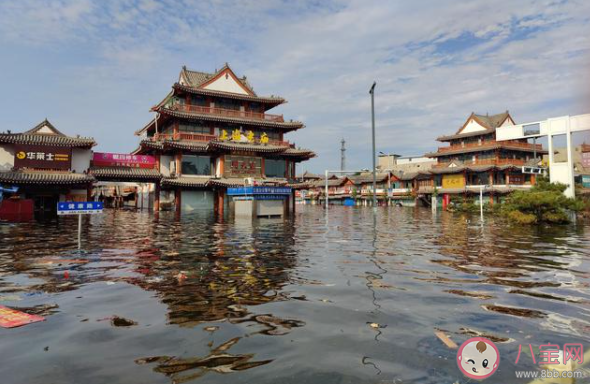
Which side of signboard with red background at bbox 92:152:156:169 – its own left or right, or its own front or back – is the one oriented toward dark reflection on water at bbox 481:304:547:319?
front

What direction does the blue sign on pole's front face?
toward the camera

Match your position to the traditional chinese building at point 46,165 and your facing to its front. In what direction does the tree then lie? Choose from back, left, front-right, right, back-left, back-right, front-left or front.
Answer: front-left

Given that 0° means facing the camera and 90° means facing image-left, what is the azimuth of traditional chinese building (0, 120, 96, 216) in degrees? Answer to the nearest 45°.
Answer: approximately 0°

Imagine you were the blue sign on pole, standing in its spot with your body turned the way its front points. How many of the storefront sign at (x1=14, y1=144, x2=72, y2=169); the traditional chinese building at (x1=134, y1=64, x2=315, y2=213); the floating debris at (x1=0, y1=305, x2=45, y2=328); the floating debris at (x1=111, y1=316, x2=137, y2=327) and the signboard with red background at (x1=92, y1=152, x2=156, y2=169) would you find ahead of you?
2

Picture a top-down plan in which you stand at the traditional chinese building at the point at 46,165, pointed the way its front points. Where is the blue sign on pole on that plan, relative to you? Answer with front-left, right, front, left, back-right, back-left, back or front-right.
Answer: front

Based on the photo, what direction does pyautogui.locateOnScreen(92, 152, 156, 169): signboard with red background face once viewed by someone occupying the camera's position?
facing the viewer

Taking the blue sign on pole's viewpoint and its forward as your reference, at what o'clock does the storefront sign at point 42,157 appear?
The storefront sign is roughly at 6 o'clock from the blue sign on pole.

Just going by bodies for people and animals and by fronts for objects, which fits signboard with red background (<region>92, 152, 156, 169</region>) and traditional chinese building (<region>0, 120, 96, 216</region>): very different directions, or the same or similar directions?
same or similar directions

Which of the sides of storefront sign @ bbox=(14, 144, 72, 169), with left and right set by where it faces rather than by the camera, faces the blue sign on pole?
front

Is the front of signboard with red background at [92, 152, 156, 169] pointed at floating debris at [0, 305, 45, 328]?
yes

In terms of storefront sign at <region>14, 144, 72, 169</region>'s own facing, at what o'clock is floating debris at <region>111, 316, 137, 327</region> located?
The floating debris is roughly at 12 o'clock from the storefront sign.

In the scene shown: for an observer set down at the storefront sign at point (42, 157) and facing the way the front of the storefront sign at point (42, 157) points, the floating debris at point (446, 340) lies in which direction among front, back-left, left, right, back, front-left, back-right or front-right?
front

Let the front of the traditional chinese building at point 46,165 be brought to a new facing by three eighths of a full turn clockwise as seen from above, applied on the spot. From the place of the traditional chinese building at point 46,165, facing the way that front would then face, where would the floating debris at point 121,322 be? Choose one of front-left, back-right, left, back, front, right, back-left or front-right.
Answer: back-left

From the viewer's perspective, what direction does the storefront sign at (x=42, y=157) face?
toward the camera

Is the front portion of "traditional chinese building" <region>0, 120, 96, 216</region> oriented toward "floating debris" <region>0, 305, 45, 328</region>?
yes

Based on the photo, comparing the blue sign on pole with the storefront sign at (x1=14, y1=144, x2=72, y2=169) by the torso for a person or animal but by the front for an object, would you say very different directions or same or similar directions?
same or similar directions
